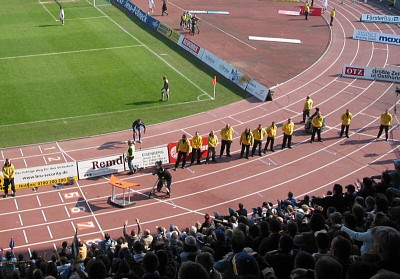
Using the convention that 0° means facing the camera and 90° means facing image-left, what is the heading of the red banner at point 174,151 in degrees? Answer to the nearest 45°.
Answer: approximately 0°

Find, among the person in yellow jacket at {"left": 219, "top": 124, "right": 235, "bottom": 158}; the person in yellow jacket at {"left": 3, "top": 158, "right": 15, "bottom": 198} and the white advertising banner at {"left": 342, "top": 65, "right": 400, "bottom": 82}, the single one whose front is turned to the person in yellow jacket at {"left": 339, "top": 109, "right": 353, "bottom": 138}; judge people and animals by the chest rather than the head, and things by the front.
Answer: the white advertising banner

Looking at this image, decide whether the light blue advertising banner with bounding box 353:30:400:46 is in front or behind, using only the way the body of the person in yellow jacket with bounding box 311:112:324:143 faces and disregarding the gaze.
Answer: behind

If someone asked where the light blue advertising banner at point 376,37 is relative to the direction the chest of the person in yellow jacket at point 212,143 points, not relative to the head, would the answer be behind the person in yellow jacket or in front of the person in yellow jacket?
behind

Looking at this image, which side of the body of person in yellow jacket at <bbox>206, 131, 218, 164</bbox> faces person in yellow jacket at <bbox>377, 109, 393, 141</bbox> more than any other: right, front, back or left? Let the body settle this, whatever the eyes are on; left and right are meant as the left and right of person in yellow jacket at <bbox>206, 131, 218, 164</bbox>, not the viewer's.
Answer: left

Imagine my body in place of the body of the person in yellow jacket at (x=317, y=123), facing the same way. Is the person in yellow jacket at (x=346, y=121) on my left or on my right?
on my left
